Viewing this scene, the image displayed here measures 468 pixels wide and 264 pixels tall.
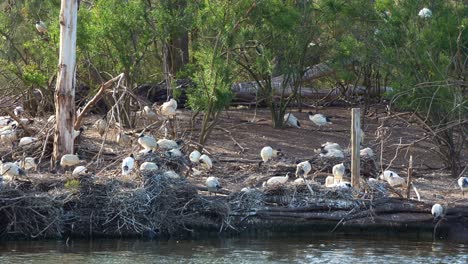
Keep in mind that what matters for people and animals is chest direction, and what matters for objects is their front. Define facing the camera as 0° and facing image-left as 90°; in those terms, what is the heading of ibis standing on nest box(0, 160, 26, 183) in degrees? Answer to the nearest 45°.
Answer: approximately 90°

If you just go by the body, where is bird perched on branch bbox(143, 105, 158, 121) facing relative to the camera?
to the viewer's left
